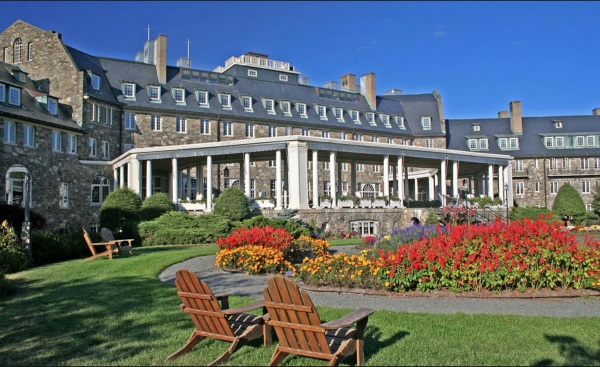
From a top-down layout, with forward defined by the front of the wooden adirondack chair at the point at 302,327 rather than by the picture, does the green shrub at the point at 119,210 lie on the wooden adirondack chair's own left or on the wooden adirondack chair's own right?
on the wooden adirondack chair's own left

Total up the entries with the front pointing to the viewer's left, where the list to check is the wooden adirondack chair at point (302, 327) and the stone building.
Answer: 0

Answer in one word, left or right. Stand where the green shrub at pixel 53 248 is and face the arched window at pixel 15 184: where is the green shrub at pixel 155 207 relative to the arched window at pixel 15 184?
right

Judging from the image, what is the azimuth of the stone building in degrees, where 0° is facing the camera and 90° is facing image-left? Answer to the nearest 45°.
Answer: approximately 315°

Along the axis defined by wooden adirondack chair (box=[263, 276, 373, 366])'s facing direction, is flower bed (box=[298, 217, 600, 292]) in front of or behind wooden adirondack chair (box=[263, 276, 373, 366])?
in front

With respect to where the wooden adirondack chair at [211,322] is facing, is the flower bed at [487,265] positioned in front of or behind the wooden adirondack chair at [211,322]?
in front

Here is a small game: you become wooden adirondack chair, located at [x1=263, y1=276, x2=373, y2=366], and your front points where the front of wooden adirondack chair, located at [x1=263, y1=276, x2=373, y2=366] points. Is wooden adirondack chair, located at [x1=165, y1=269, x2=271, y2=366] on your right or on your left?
on your left

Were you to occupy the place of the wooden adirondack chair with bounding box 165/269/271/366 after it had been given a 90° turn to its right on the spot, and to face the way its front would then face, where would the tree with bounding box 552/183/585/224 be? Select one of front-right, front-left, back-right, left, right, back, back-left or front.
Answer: left

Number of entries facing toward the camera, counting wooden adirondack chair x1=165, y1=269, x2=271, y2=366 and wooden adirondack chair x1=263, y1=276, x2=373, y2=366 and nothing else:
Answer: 0

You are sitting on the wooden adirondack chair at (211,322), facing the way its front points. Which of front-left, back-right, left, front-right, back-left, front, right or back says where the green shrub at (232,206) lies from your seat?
front-left

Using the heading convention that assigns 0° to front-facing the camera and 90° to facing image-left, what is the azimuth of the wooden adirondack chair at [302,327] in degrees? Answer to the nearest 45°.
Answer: approximately 225°

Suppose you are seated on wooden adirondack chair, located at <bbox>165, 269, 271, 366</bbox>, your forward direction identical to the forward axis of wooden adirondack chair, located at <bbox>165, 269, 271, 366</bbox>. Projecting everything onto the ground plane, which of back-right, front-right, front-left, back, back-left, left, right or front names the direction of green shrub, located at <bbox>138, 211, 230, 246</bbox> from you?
front-left

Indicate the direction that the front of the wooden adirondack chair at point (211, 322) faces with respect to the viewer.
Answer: facing away from the viewer and to the right of the viewer

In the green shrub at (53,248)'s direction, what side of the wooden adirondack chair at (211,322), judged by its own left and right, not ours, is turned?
left

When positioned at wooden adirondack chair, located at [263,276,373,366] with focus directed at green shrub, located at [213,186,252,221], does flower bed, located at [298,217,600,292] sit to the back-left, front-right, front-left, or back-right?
front-right

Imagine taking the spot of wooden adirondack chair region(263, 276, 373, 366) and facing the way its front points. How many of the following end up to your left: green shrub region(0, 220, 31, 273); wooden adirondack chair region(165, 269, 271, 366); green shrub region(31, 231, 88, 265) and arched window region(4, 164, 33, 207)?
4

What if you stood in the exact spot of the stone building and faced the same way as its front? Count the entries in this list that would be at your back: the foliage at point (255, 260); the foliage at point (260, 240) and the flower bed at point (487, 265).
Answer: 0

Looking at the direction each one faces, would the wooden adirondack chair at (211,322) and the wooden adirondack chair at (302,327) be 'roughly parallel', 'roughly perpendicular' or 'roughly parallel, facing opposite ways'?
roughly parallel
